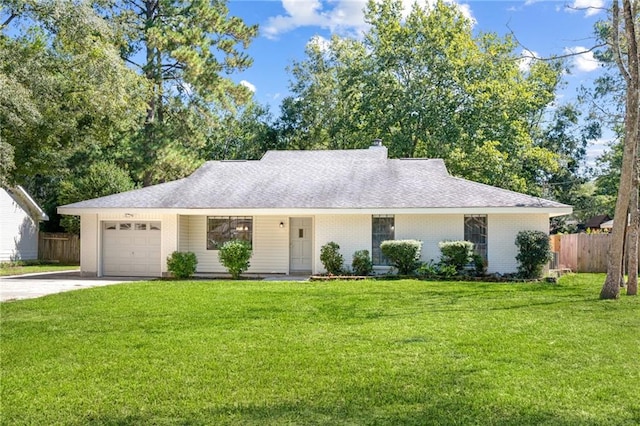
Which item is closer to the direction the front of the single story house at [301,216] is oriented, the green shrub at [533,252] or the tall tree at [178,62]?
the green shrub

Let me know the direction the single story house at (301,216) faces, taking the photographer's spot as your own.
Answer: facing the viewer

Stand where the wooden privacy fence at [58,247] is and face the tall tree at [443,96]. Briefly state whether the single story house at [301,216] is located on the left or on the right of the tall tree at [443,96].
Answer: right

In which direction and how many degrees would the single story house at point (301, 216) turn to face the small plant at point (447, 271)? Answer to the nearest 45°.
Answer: approximately 45° to its left

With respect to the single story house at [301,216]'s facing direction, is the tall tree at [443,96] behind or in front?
behind

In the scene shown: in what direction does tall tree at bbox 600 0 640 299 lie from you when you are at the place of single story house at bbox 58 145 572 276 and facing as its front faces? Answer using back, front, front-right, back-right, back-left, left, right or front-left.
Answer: front-left

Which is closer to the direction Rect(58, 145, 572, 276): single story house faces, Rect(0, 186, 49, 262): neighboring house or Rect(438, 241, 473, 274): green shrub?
the green shrub

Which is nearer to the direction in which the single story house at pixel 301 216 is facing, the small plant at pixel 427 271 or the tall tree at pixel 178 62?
the small plant

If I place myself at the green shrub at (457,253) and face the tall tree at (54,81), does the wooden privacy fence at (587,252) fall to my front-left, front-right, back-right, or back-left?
back-right

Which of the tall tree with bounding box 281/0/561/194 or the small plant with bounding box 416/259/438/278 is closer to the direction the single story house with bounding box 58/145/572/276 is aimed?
the small plant
